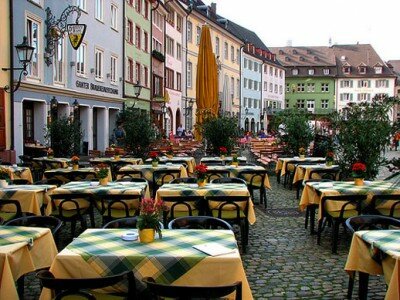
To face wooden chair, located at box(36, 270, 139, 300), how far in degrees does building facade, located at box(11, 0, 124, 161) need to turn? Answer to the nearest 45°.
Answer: approximately 45° to its right

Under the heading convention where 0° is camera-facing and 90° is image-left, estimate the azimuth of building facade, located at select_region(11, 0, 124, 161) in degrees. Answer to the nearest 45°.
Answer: approximately 315°

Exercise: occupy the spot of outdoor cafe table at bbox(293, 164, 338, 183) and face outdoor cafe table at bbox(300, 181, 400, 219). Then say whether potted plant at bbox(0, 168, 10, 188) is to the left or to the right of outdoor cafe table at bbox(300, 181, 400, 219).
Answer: right

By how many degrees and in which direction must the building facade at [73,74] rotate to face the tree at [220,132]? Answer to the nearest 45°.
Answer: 0° — it already faces it

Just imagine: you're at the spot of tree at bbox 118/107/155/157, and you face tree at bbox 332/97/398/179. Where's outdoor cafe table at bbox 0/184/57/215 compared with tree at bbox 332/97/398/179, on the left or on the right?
right

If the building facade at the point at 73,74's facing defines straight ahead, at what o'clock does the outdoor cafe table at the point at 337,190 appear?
The outdoor cafe table is roughly at 1 o'clock from the building facade.

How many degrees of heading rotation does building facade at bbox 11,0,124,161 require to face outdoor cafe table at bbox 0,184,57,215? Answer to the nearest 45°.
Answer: approximately 45° to its right

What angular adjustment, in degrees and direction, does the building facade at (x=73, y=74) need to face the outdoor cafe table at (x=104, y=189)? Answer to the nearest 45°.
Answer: approximately 45° to its right

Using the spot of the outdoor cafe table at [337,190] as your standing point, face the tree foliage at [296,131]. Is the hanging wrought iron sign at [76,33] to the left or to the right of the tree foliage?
left

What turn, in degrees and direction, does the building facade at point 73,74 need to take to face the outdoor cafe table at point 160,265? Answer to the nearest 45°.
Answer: approximately 45° to its right

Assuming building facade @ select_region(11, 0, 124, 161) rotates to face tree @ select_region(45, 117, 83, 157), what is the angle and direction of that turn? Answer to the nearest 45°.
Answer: approximately 45° to its right
